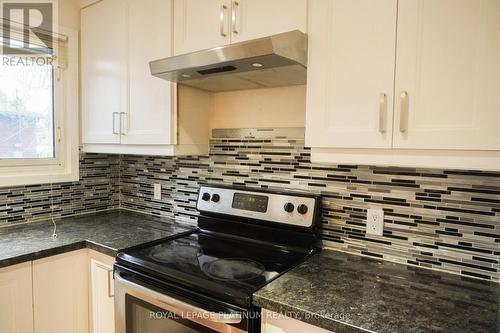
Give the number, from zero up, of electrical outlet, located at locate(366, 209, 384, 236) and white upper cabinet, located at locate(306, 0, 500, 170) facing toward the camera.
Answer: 2

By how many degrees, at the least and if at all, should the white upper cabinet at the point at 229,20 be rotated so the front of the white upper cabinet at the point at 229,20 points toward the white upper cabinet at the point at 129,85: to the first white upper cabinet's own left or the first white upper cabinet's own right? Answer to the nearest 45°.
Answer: approximately 90° to the first white upper cabinet's own right

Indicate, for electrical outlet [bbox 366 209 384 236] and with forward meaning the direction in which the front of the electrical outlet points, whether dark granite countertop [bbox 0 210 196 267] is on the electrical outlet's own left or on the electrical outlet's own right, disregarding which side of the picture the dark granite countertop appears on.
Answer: on the electrical outlet's own right

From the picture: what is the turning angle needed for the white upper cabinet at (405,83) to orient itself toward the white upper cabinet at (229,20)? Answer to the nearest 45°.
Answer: approximately 90° to its right

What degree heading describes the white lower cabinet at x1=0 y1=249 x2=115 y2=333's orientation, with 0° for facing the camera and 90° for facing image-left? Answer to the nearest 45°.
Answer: approximately 315°

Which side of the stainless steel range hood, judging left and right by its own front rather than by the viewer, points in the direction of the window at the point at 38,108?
right

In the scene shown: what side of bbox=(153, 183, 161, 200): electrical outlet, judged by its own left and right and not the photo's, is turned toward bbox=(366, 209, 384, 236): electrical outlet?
left

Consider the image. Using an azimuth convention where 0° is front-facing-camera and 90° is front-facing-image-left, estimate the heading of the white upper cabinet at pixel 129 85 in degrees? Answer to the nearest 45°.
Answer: approximately 45°

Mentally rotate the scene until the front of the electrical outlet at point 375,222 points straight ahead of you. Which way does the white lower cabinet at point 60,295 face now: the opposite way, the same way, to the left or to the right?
to the left

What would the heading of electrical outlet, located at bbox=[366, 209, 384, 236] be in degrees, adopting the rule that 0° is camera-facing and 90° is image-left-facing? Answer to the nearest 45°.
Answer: approximately 0°
